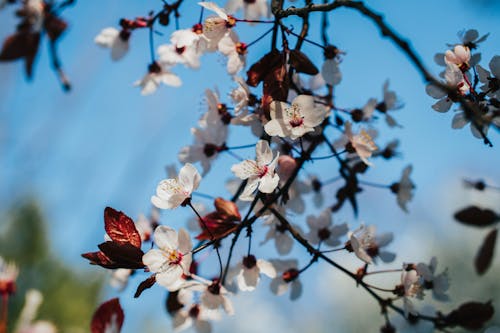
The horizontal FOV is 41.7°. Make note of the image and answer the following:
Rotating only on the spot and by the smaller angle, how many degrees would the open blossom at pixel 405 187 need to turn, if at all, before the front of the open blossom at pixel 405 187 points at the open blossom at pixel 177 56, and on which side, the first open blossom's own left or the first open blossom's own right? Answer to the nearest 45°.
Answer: approximately 180°

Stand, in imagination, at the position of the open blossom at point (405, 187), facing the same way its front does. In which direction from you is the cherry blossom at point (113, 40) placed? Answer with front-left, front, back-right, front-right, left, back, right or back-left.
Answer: back

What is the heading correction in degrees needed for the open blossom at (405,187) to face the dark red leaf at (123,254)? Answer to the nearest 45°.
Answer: approximately 135° to its right

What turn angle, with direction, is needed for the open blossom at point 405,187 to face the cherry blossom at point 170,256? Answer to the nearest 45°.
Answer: approximately 135° to its right

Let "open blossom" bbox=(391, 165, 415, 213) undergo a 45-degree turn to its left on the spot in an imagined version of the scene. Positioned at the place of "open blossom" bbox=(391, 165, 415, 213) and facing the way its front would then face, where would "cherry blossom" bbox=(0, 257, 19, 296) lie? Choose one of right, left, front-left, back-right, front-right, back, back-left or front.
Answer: back

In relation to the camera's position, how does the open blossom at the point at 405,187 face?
facing to the right of the viewer

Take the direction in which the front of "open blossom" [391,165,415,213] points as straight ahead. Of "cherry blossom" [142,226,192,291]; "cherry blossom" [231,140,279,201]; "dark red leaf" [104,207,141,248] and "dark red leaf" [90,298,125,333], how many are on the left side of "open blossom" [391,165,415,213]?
0

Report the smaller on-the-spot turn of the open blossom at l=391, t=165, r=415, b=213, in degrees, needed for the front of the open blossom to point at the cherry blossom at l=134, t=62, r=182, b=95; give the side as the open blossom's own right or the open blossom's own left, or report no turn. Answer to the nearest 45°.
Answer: approximately 180°
